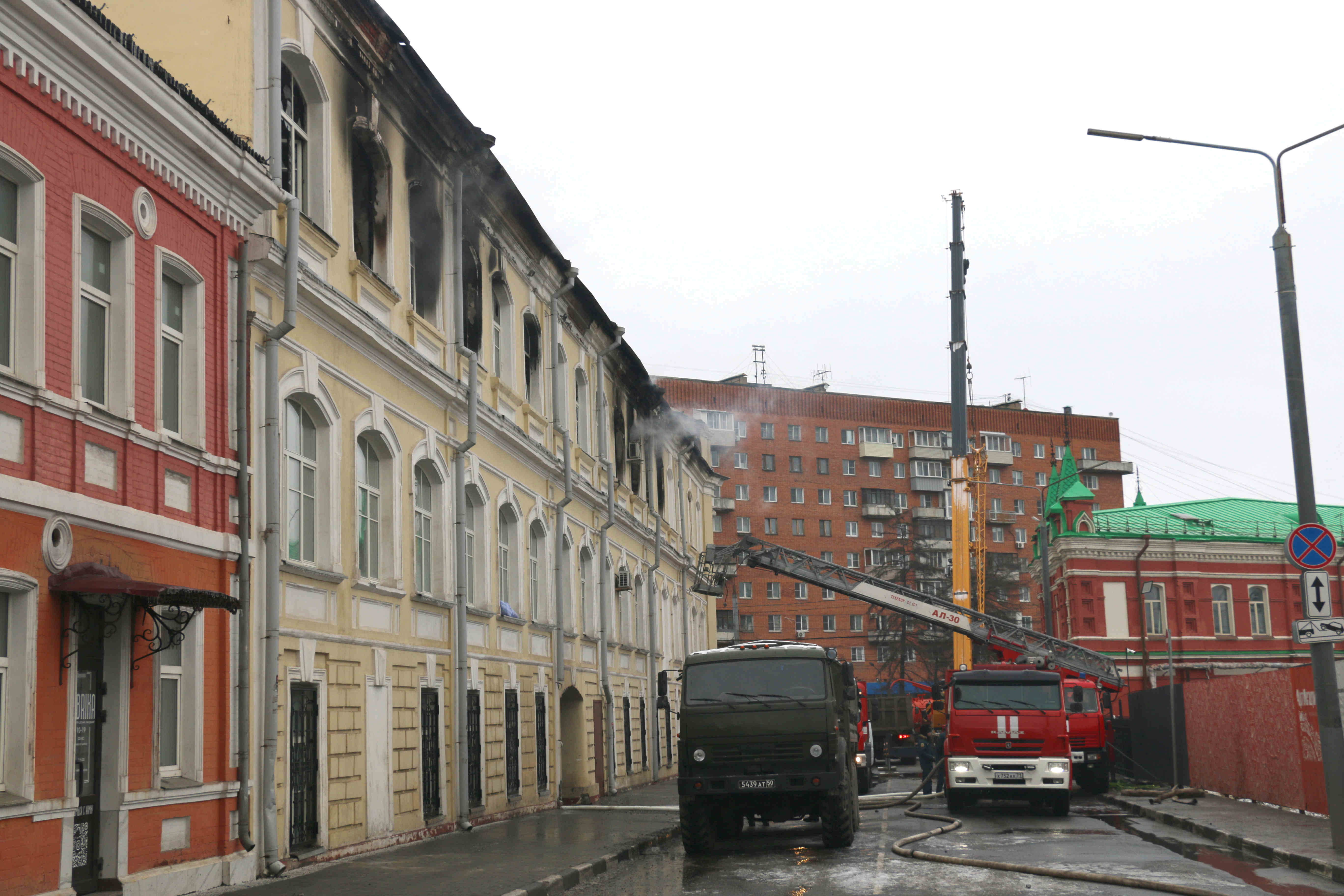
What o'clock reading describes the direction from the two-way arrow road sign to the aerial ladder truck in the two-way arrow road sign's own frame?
The aerial ladder truck is roughly at 5 o'clock from the two-way arrow road sign.

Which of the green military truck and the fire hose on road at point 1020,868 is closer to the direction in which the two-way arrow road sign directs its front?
the fire hose on road

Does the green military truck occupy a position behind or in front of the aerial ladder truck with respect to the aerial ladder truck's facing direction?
in front

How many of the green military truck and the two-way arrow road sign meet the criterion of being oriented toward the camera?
2

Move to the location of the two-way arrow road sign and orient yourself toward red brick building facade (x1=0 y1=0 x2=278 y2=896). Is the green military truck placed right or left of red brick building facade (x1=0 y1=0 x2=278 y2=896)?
right

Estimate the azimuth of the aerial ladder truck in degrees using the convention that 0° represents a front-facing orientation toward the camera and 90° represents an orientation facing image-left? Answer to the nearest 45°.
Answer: approximately 0°

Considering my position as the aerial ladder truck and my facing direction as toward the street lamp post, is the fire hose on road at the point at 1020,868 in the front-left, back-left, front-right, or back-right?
front-right

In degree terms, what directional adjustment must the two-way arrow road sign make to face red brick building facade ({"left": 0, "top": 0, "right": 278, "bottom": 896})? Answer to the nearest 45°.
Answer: approximately 45° to its right

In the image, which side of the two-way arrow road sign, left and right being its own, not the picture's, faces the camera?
front

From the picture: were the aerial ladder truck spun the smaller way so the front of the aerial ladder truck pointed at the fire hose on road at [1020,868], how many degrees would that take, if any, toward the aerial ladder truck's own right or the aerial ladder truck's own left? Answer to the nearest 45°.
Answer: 0° — it already faces it
